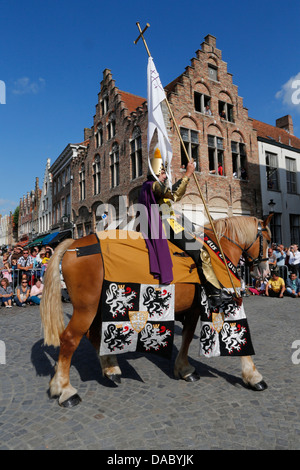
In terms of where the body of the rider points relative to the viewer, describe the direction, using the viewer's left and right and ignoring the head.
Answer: facing to the right of the viewer

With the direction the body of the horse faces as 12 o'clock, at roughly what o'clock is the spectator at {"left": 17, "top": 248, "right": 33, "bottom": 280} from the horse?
The spectator is roughly at 8 o'clock from the horse.

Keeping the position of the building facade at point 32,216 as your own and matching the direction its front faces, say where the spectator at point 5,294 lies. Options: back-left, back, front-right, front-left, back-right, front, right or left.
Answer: front-right

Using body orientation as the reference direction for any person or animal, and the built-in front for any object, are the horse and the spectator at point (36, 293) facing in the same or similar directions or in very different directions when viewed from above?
same or similar directions

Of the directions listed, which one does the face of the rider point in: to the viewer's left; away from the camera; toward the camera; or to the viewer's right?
to the viewer's right

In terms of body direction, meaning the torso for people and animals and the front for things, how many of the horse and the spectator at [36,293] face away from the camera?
0

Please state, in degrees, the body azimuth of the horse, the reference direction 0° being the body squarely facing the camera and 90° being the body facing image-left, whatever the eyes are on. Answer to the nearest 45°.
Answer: approximately 270°

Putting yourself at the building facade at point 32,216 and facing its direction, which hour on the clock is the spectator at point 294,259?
The spectator is roughly at 1 o'clock from the building facade.

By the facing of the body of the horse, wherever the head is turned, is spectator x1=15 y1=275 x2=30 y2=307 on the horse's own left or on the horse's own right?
on the horse's own left

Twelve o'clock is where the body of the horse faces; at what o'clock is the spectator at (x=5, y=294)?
The spectator is roughly at 8 o'clock from the horse.

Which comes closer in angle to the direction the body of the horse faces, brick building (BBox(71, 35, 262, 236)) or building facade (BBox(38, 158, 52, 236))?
the brick building

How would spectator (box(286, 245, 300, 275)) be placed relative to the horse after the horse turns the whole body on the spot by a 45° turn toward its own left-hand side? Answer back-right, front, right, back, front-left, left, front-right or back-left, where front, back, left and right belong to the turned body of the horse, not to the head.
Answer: front

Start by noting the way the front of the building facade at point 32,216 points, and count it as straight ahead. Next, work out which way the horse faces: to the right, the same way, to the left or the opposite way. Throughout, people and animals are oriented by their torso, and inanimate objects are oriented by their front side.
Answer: the same way
